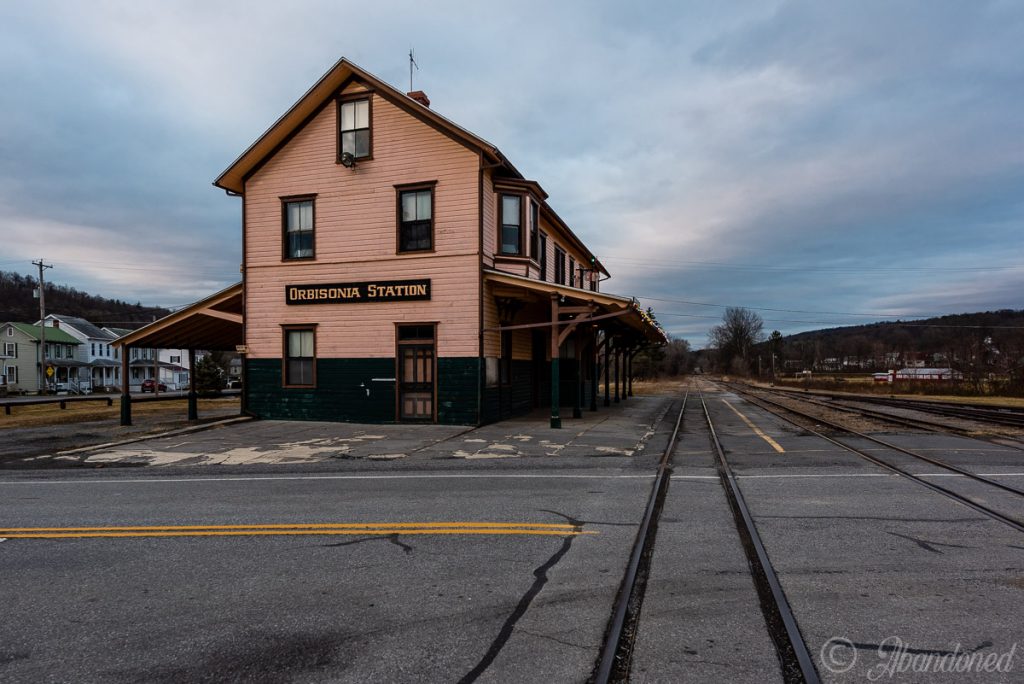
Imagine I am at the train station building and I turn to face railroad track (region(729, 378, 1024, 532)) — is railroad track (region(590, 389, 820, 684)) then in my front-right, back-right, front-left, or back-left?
front-right

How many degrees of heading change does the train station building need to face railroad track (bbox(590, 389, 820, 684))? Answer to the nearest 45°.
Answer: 0° — it already faces it

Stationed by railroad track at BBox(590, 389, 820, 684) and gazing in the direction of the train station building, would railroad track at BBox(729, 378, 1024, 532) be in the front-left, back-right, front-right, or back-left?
front-right

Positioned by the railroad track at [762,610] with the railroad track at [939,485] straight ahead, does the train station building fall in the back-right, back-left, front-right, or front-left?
front-left

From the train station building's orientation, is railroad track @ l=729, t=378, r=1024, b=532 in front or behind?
in front

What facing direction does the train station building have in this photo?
toward the camera
